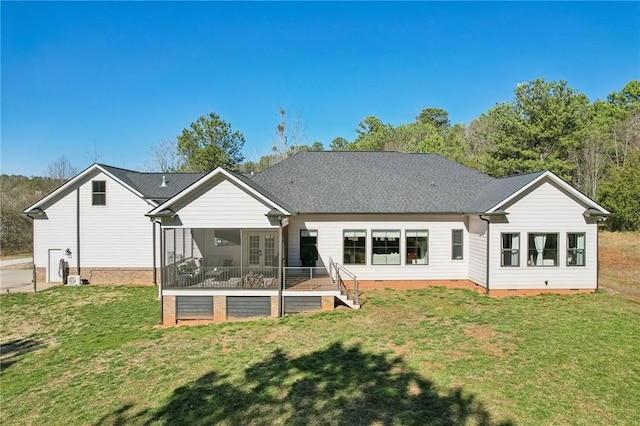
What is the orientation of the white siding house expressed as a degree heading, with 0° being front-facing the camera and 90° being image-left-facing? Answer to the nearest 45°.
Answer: approximately 180°
